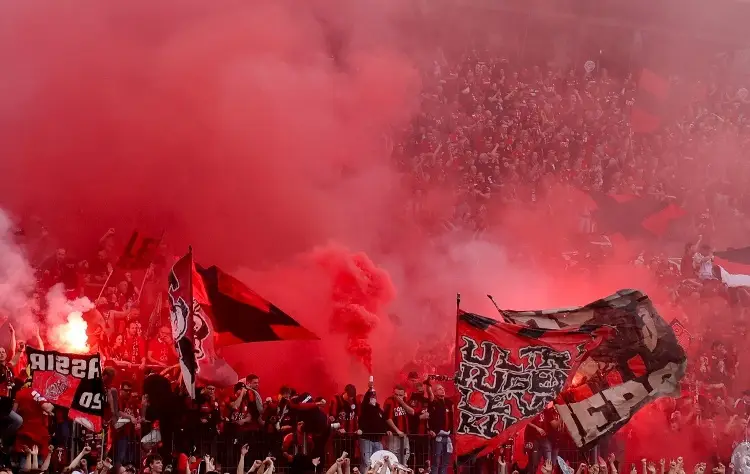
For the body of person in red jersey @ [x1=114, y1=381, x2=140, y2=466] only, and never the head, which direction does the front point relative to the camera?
toward the camera

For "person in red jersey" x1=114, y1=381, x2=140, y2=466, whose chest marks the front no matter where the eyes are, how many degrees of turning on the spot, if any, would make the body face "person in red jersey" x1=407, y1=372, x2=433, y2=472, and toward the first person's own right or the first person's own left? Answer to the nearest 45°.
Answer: approximately 90° to the first person's own left

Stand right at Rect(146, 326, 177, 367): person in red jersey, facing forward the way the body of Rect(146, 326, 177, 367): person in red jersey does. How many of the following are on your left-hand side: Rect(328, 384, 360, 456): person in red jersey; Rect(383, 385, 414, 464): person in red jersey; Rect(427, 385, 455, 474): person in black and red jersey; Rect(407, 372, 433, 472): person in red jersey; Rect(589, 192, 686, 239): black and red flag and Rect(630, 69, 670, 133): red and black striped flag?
6

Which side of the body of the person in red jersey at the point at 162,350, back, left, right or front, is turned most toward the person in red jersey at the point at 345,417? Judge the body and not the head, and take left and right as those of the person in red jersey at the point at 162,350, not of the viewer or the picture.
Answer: left

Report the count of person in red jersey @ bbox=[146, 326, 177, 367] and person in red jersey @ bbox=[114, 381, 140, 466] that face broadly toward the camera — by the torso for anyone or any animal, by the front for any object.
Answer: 2

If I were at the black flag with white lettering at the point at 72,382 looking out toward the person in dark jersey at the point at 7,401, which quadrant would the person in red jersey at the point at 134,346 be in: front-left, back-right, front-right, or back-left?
back-right

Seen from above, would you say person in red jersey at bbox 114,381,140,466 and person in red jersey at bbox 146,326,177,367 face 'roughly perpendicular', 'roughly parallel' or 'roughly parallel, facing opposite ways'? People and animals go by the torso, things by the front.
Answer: roughly parallel

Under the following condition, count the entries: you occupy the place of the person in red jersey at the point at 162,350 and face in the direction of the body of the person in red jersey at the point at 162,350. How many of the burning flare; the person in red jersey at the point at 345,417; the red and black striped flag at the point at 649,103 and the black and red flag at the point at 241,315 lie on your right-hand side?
1

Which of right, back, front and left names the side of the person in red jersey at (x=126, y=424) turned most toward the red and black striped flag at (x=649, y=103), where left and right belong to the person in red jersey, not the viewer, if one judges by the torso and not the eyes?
back

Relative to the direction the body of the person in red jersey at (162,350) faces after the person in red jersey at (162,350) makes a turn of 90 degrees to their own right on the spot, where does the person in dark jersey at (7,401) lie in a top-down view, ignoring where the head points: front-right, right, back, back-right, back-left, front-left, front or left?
front
